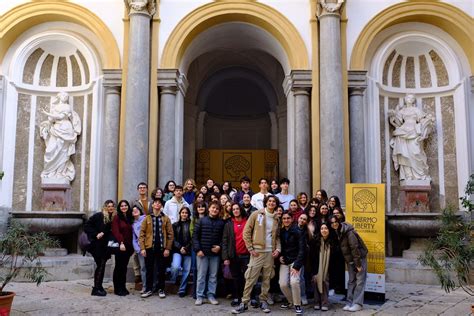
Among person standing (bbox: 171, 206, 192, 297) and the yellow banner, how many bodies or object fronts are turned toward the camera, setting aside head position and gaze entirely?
2

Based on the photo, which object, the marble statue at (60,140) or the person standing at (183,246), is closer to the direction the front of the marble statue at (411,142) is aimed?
the person standing

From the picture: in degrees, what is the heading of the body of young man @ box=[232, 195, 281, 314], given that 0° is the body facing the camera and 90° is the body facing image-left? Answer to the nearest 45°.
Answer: approximately 0°

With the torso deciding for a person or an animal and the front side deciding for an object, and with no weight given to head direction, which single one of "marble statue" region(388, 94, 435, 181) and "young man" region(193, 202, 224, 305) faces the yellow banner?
the marble statue

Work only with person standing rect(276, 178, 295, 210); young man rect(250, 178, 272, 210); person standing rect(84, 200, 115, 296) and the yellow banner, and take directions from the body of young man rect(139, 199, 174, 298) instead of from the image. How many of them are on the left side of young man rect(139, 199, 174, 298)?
3

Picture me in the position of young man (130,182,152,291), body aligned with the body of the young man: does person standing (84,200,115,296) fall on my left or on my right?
on my right

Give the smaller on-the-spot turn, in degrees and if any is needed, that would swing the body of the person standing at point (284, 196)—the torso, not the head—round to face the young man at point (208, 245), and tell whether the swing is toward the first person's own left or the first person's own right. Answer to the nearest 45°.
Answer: approximately 45° to the first person's own right

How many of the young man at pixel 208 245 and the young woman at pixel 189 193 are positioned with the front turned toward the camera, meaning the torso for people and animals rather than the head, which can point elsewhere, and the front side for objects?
2

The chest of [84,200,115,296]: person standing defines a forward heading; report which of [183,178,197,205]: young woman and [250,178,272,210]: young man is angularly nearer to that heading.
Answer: the young man
